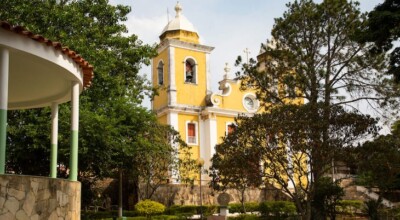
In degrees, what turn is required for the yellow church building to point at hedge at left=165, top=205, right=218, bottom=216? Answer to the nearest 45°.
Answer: approximately 45° to its right

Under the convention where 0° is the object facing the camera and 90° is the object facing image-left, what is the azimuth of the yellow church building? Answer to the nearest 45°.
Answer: approximately 315°

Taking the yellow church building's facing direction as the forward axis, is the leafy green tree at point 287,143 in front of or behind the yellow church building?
in front

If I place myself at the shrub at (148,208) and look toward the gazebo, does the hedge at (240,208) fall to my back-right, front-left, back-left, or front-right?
back-left

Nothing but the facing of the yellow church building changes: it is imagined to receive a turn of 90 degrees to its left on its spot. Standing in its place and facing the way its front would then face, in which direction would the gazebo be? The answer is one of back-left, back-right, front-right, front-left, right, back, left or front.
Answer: back-right

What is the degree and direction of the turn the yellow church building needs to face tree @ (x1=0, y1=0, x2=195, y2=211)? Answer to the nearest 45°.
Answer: approximately 45° to its right

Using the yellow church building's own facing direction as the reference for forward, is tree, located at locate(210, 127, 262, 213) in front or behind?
in front

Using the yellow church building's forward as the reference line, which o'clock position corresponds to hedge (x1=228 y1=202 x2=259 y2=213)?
The hedge is roughly at 1 o'clock from the yellow church building.
